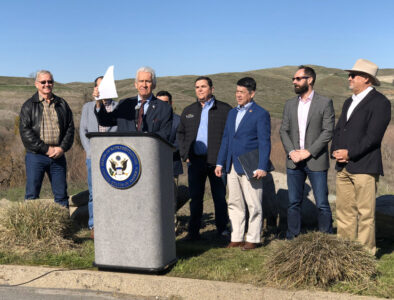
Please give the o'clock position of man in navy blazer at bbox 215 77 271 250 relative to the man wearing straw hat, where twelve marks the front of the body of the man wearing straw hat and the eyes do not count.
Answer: The man in navy blazer is roughly at 2 o'clock from the man wearing straw hat.

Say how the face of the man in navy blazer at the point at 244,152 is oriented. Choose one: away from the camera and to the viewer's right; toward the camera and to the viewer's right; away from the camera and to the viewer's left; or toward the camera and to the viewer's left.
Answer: toward the camera and to the viewer's left

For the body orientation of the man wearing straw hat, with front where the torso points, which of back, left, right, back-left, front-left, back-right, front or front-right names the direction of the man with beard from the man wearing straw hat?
right

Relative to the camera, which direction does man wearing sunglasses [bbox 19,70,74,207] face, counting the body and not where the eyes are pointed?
toward the camera

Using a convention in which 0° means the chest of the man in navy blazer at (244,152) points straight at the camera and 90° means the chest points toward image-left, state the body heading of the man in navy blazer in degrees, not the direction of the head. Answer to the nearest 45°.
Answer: approximately 45°

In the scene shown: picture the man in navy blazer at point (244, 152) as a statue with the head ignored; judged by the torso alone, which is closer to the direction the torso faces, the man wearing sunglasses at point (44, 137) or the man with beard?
the man wearing sunglasses

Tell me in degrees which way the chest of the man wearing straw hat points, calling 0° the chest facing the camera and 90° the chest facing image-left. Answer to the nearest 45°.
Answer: approximately 45°

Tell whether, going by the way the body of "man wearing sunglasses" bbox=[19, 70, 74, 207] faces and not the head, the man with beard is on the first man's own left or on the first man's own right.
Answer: on the first man's own left

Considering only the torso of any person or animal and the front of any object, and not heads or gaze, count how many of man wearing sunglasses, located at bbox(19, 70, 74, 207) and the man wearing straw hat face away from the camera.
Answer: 0

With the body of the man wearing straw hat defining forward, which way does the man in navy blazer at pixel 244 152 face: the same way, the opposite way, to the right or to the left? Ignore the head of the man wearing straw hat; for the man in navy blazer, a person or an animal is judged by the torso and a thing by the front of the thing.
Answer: the same way

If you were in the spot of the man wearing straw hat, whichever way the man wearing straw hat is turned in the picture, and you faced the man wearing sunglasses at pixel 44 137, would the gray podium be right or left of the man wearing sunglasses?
left

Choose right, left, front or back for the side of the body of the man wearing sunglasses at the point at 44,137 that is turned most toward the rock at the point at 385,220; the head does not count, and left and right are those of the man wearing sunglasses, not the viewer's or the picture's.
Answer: left

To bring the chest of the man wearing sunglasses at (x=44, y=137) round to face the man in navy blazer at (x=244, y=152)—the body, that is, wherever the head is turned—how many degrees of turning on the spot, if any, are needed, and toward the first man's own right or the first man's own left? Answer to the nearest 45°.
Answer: approximately 45° to the first man's own left

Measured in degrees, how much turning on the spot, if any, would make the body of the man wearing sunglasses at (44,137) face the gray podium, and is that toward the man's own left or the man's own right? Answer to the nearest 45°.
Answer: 0° — they already face it

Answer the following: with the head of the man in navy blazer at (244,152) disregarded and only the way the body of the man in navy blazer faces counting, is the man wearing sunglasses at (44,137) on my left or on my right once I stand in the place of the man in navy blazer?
on my right
